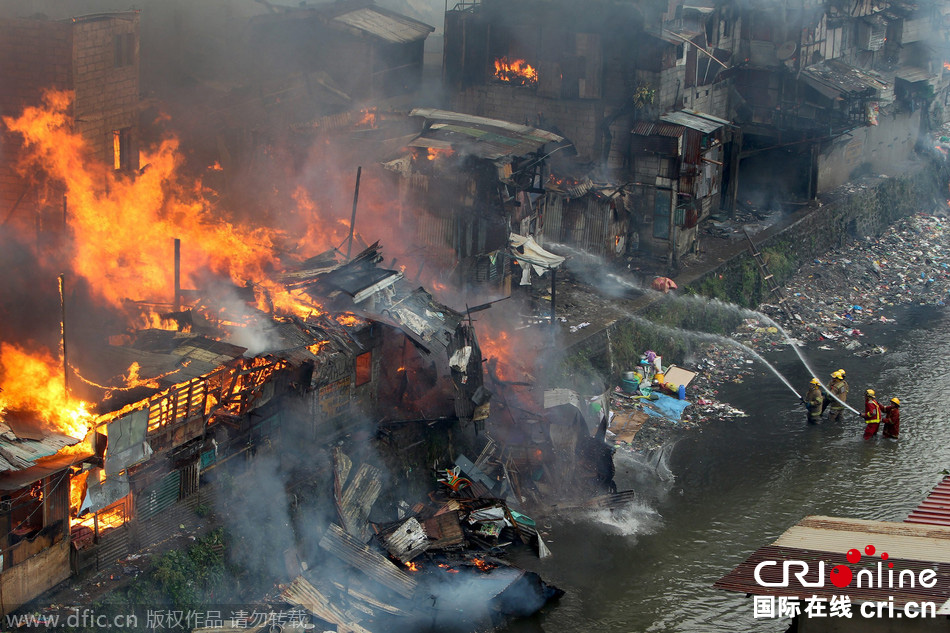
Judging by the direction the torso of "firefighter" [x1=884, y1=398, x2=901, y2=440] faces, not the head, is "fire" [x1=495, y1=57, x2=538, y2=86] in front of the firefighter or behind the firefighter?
in front

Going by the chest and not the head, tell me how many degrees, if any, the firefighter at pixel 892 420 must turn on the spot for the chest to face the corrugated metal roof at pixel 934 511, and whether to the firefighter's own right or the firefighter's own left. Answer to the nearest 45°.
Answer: approximately 90° to the firefighter's own left

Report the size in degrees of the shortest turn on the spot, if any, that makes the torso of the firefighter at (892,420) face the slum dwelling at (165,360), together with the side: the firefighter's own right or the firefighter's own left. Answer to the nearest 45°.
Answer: approximately 45° to the firefighter's own left

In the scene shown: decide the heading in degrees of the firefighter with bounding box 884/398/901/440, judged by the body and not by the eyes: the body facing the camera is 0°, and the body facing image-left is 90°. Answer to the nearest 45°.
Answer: approximately 90°

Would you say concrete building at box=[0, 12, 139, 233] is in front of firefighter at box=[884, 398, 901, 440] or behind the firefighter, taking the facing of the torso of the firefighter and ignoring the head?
in front

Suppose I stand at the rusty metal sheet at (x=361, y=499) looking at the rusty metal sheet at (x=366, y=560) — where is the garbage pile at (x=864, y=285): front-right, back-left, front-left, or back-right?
back-left

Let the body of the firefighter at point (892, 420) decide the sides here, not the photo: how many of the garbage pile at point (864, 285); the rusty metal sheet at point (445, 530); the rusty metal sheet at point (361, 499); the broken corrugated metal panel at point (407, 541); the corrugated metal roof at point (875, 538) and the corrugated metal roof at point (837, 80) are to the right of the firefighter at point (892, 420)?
2

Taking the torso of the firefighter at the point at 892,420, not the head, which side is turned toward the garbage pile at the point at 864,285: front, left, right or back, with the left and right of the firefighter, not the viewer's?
right
